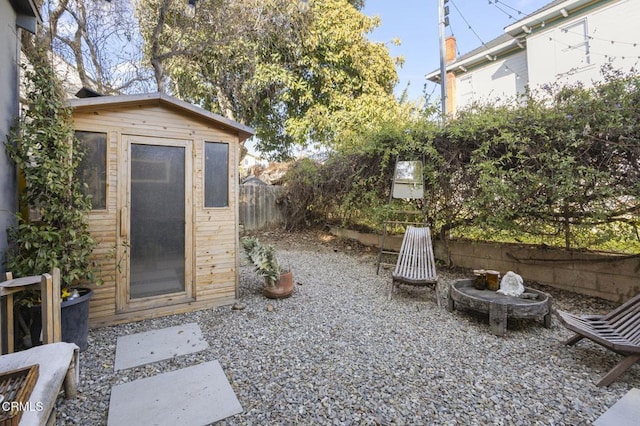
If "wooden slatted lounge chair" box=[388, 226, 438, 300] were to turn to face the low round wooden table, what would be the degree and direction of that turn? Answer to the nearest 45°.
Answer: approximately 45° to its left

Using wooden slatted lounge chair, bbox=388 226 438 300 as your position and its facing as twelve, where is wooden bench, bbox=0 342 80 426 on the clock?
The wooden bench is roughly at 1 o'clock from the wooden slatted lounge chair.

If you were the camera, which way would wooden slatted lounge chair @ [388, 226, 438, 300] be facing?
facing the viewer

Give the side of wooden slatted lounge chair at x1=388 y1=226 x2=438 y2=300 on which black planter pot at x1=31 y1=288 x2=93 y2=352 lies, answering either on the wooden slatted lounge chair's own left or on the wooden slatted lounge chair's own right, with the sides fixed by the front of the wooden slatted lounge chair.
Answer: on the wooden slatted lounge chair's own right

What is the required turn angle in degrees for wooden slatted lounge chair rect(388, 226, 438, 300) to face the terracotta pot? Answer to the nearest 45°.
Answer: approximately 45° to its right

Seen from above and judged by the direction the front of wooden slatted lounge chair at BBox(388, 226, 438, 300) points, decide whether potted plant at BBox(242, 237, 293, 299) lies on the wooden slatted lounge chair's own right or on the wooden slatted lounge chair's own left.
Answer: on the wooden slatted lounge chair's own right

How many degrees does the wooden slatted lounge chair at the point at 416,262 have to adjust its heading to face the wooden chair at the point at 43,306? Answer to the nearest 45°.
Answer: approximately 45° to its right

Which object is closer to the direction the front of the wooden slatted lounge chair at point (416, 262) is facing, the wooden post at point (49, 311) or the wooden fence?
the wooden post

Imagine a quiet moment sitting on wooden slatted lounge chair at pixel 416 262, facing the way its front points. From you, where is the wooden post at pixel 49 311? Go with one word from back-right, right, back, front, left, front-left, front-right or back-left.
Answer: front-right

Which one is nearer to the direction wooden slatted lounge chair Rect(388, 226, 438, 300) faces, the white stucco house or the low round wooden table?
the low round wooden table

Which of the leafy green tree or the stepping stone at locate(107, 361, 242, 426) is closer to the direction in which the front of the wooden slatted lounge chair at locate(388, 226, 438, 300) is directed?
the stepping stone

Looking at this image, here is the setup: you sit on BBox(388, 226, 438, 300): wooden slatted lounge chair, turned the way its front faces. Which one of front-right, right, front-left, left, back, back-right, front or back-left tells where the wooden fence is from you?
back-right

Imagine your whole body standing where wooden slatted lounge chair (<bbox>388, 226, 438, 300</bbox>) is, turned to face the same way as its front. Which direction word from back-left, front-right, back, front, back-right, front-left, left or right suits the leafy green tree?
back-right

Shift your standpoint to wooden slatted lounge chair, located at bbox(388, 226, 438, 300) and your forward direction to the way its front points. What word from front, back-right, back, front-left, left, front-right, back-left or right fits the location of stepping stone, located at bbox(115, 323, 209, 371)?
front-right
